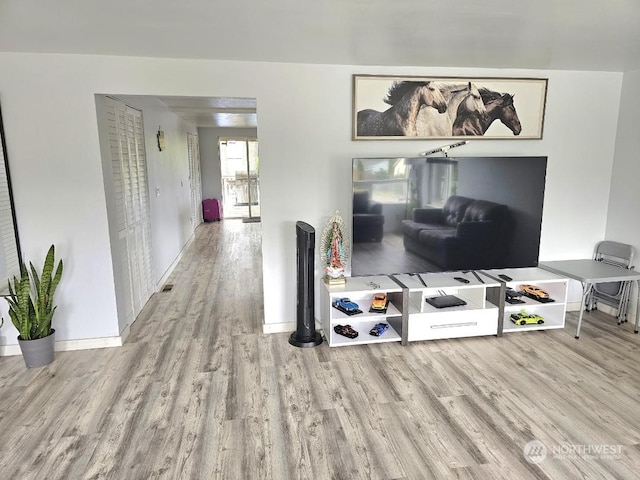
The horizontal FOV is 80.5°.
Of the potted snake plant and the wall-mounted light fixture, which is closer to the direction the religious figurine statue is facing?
the potted snake plant

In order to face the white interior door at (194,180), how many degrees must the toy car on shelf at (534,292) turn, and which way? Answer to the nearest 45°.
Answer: approximately 135° to its right

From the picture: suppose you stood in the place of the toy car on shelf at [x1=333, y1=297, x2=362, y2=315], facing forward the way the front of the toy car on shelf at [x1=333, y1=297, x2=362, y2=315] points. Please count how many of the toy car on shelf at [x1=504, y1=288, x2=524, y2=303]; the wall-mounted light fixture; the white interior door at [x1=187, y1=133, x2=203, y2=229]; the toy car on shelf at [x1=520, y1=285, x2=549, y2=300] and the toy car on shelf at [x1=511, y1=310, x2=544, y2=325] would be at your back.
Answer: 2

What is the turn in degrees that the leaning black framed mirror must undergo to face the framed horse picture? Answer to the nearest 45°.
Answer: approximately 90° to its left

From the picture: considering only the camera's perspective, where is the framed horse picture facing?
facing the viewer

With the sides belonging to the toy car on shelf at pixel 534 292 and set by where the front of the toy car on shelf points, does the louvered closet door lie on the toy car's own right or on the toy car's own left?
on the toy car's own right

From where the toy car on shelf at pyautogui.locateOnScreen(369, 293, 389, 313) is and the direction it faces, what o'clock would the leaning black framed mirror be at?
The leaning black framed mirror is roughly at 3 o'clock from the toy car on shelf.

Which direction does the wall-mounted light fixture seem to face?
to the viewer's right

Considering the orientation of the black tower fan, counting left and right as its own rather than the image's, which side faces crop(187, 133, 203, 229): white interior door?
back

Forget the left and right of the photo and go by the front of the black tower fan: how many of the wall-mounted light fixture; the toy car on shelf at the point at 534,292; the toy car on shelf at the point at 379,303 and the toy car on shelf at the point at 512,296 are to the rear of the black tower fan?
1

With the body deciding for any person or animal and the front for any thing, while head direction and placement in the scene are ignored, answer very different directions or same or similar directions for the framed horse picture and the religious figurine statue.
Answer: same or similar directions

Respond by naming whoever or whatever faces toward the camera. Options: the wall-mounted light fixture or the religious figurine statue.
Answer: the religious figurine statue

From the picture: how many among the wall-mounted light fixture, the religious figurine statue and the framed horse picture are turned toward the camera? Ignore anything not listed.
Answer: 2

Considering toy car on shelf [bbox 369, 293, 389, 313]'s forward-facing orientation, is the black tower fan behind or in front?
in front

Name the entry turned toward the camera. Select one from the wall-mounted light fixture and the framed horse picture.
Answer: the framed horse picture

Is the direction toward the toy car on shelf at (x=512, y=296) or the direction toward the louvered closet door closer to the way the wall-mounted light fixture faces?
the toy car on shelf
